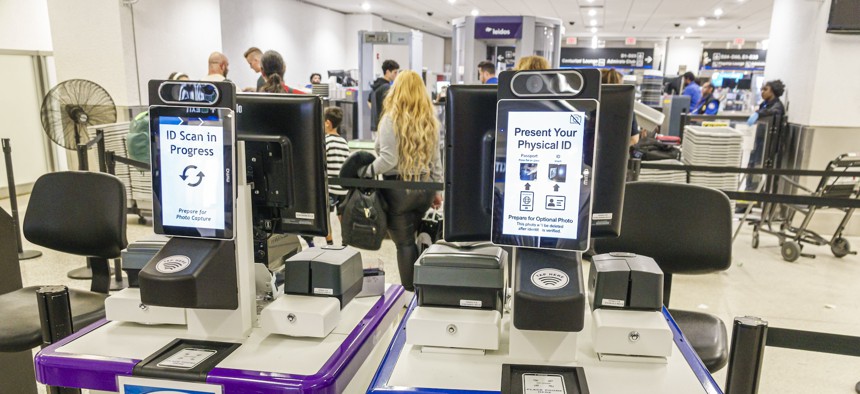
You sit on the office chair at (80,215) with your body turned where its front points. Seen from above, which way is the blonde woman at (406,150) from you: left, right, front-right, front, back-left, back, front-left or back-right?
back-left

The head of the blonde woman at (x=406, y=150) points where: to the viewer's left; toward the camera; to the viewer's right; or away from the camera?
away from the camera

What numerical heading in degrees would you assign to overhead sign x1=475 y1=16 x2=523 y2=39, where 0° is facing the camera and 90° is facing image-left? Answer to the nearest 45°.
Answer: approximately 0°

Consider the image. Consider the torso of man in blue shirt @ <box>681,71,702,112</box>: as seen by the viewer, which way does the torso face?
to the viewer's left

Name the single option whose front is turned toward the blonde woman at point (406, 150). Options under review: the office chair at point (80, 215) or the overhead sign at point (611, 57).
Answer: the overhead sign

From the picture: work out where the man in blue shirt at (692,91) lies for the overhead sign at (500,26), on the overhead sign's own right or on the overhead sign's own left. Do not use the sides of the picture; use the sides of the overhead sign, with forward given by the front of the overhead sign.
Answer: on the overhead sign's own left

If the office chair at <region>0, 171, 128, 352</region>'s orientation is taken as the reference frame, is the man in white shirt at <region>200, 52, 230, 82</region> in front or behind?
behind

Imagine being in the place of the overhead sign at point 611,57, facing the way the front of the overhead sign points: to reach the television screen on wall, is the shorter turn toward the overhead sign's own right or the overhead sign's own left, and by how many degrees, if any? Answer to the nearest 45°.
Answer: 0° — it already faces it

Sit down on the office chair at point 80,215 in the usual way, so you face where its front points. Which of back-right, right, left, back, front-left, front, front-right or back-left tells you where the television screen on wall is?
back-left

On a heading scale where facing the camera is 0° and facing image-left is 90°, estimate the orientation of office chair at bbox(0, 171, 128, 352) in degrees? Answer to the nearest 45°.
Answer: approximately 45°
